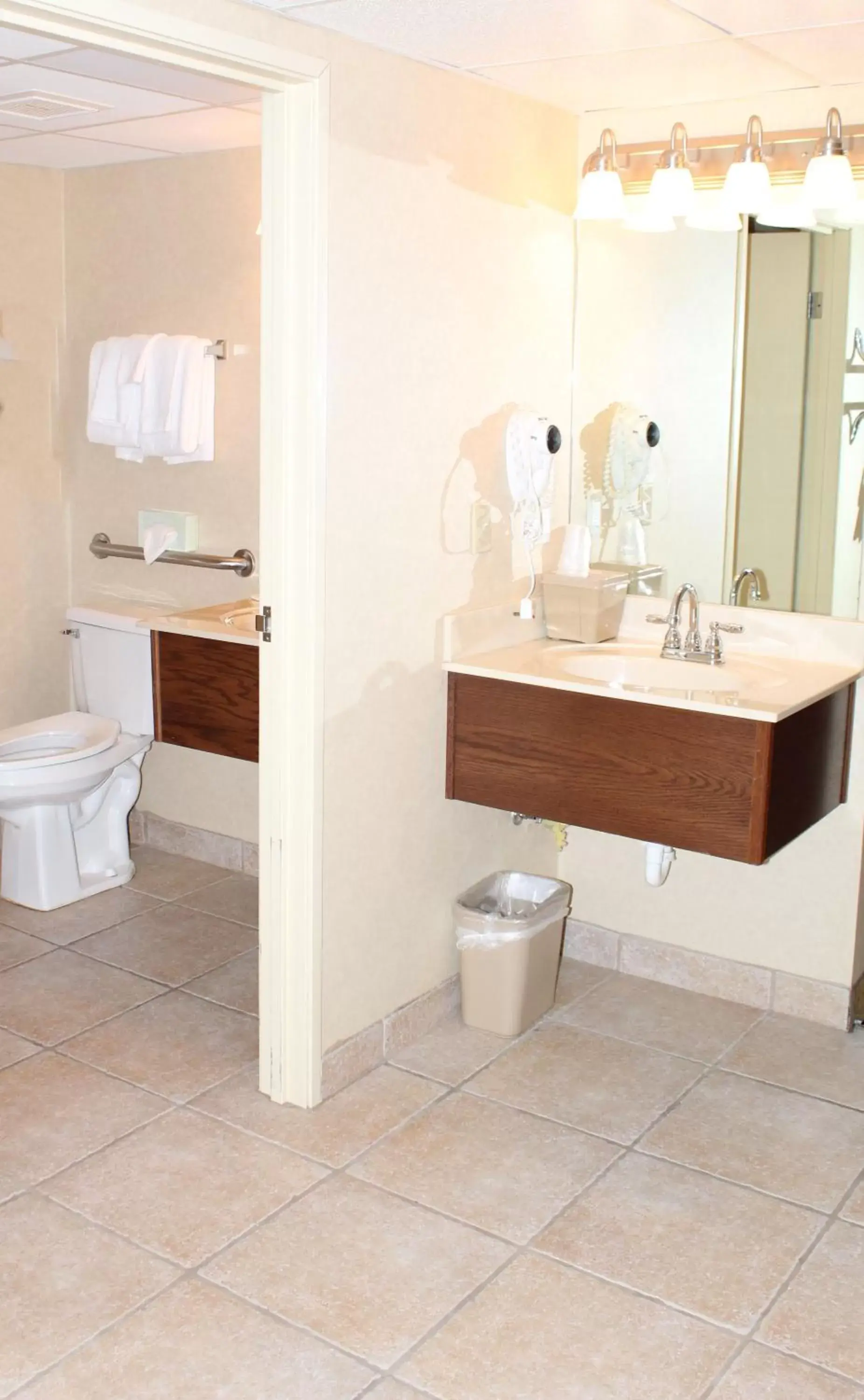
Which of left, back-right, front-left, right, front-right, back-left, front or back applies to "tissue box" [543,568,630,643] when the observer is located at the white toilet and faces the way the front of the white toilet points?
left

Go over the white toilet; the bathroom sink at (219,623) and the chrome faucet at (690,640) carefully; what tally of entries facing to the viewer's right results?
0

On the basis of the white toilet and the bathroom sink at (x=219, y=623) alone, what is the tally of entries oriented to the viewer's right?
0

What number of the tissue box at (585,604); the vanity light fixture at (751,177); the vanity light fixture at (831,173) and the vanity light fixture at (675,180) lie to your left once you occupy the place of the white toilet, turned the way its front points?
4

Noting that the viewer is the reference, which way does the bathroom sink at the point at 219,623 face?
facing the viewer and to the left of the viewer

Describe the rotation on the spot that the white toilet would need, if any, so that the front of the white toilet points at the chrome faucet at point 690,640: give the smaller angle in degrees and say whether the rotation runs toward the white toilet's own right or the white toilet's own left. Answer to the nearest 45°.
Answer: approximately 90° to the white toilet's own left

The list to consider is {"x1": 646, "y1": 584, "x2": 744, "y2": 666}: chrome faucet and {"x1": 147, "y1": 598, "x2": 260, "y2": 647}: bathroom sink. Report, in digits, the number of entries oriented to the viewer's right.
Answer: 0

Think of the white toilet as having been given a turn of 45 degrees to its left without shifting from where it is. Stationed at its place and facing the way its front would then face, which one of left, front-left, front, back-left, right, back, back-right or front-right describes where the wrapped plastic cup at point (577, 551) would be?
front-left
